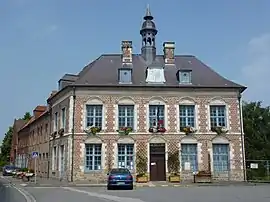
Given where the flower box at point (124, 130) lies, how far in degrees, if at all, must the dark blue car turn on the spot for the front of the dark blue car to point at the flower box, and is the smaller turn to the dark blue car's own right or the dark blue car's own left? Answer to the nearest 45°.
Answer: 0° — it already faces it

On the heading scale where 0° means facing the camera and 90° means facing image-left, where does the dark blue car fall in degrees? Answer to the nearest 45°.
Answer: approximately 180°

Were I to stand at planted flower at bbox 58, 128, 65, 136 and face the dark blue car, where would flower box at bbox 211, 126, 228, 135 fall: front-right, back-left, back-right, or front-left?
front-left

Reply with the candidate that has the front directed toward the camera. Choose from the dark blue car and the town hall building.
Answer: the town hall building

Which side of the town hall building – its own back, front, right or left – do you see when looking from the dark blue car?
front

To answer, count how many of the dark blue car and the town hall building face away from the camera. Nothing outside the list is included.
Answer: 1

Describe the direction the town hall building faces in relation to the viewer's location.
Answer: facing the viewer

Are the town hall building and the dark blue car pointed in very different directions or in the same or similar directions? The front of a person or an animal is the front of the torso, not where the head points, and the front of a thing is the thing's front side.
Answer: very different directions
